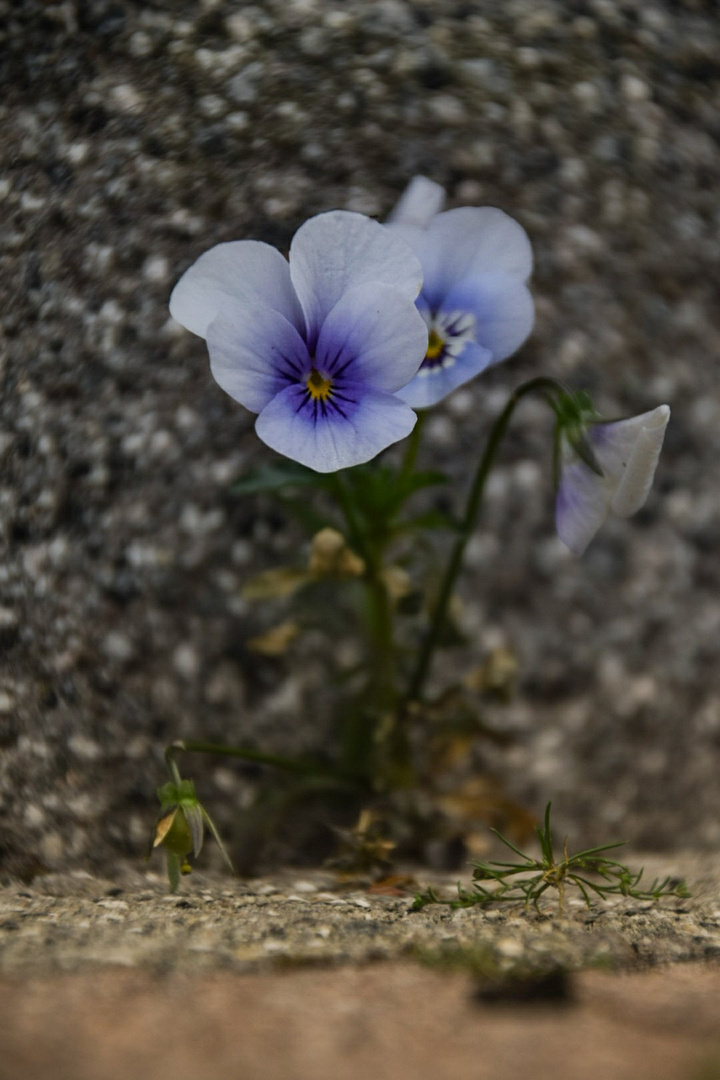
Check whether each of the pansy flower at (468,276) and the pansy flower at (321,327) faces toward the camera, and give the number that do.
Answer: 2

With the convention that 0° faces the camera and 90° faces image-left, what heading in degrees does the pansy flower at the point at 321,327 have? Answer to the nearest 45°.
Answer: approximately 0°
